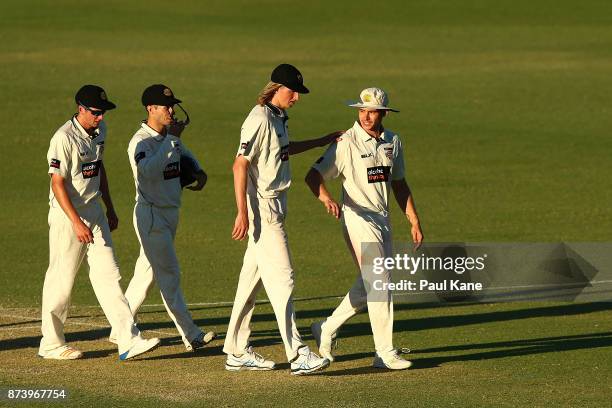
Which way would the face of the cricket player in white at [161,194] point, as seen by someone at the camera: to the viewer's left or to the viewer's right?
to the viewer's right

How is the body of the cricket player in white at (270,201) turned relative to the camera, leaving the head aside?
to the viewer's right

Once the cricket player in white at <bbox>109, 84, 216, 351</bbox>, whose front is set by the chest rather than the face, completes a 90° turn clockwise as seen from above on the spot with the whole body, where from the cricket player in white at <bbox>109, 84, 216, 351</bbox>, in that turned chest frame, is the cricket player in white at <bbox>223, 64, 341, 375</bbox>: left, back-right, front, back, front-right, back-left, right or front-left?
left

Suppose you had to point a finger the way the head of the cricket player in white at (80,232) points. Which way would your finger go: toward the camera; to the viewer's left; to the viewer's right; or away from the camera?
to the viewer's right

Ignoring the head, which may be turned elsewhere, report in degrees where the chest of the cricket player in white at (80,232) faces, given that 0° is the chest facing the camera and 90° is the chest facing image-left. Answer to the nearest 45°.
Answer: approximately 315°

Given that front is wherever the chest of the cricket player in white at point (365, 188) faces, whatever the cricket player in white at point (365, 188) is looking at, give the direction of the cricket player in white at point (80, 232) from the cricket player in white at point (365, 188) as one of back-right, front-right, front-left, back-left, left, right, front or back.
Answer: back-right

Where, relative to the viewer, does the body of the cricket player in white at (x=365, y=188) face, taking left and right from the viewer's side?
facing the viewer and to the right of the viewer

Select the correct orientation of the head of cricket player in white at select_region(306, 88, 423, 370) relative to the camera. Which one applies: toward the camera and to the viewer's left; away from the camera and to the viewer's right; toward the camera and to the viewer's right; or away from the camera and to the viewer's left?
toward the camera and to the viewer's left

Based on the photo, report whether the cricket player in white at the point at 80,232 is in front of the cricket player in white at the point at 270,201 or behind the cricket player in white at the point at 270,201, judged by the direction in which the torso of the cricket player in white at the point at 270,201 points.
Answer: behind

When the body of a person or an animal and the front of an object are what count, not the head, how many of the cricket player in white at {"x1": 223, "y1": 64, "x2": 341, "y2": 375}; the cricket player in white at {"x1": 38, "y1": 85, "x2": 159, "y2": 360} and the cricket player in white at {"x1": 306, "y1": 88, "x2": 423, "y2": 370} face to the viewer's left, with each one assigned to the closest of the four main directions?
0

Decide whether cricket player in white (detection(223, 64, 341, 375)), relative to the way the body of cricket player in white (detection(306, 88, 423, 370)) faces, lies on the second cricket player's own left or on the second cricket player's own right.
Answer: on the second cricket player's own right
